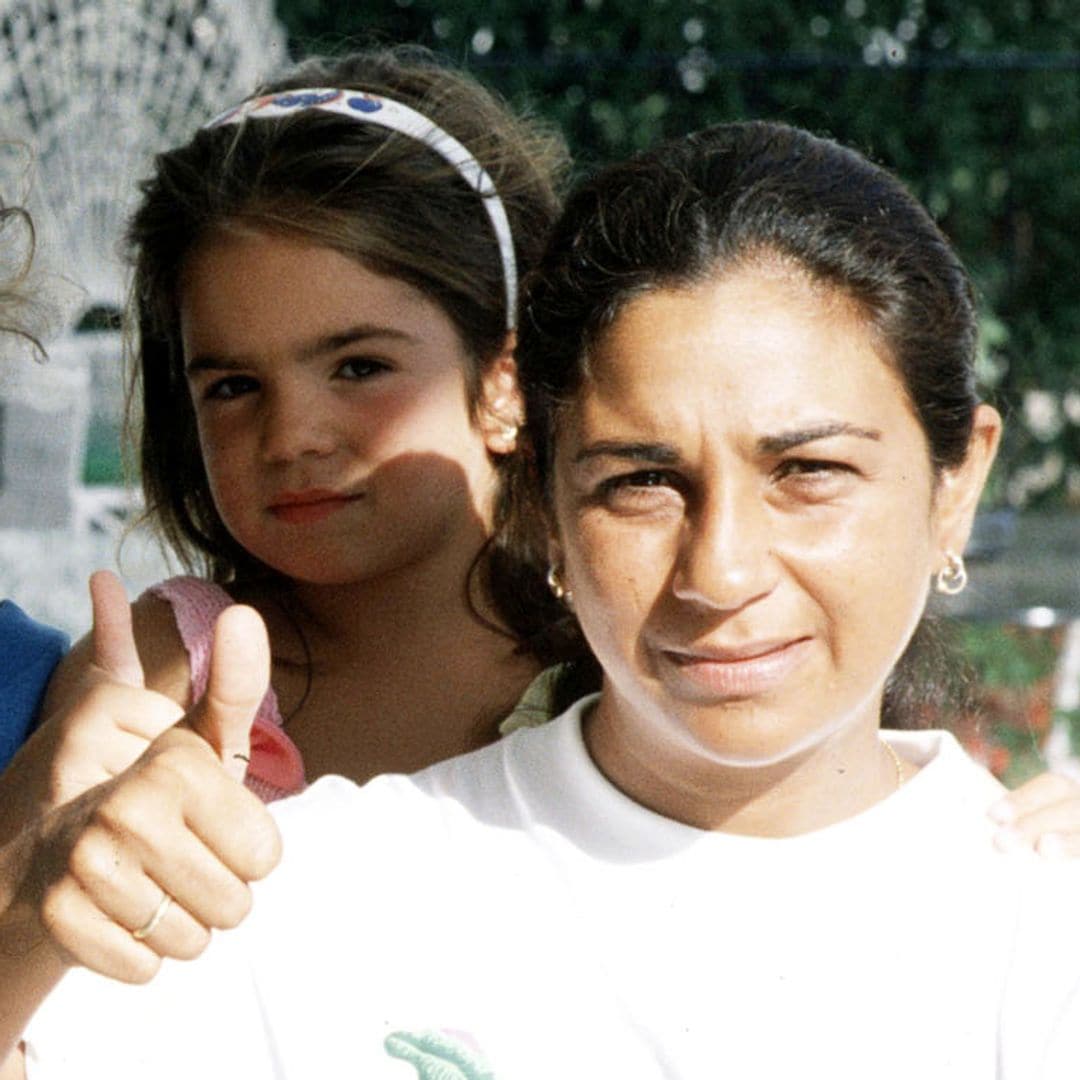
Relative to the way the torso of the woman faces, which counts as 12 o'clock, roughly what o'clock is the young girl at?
The young girl is roughly at 5 o'clock from the woman.

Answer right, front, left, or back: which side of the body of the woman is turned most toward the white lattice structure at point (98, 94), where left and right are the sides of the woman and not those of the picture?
back

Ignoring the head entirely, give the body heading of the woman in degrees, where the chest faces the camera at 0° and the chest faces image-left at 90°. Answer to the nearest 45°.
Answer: approximately 0°
